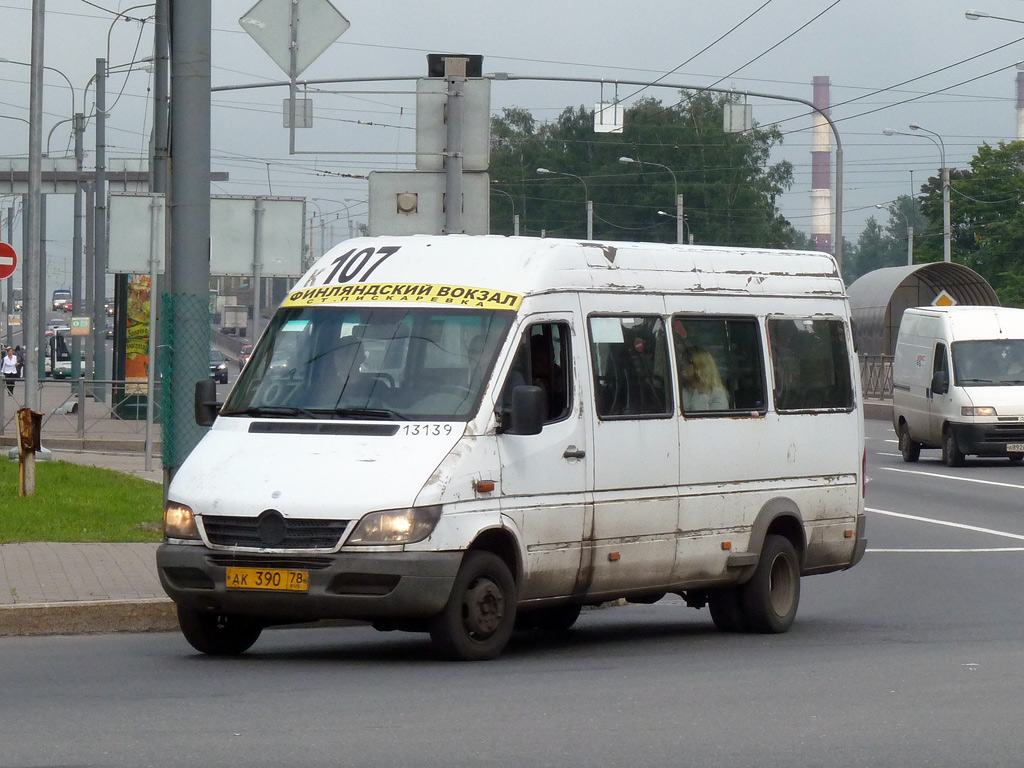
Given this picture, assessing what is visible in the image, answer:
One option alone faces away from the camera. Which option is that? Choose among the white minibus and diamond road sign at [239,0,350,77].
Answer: the diamond road sign

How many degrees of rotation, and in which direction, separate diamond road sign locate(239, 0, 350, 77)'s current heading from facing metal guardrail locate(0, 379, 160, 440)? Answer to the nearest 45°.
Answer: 0° — it already faces it

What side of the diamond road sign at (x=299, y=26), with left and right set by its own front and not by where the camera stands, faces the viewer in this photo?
back

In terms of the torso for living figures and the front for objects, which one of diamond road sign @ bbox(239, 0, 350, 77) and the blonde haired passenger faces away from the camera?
the diamond road sign

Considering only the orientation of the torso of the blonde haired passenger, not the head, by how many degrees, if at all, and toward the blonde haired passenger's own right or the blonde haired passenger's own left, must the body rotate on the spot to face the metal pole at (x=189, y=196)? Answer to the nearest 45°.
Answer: approximately 90° to the blonde haired passenger's own right

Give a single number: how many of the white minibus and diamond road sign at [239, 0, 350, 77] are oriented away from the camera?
1
